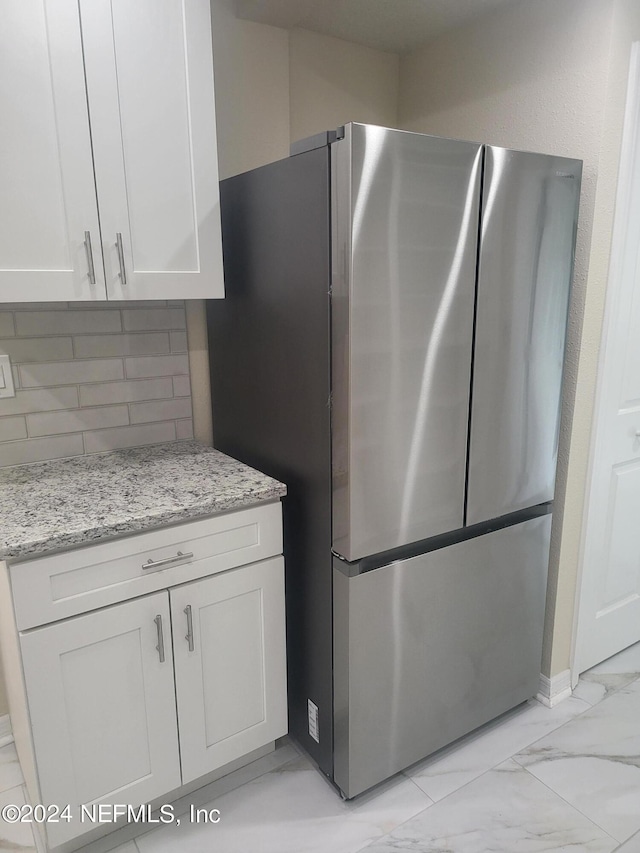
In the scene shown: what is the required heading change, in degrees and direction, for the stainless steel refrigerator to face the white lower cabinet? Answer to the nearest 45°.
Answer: approximately 90° to its right

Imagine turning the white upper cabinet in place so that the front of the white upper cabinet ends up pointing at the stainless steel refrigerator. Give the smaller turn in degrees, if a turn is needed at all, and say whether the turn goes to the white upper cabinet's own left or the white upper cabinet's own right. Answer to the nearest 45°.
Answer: approximately 90° to the white upper cabinet's own left

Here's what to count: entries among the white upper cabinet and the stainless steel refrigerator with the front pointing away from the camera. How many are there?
0

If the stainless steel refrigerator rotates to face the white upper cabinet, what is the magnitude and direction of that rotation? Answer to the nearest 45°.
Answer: approximately 135° to its right

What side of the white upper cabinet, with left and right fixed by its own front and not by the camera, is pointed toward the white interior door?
left

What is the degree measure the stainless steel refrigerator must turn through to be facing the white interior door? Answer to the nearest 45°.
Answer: approximately 90° to its left

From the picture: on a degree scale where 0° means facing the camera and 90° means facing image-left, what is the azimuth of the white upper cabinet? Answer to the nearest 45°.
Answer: approximately 0°
